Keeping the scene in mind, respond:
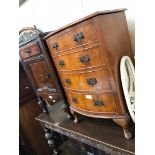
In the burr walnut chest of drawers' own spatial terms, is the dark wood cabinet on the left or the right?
on its right

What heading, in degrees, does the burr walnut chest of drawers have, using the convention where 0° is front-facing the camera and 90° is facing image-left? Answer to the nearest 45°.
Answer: approximately 45°
